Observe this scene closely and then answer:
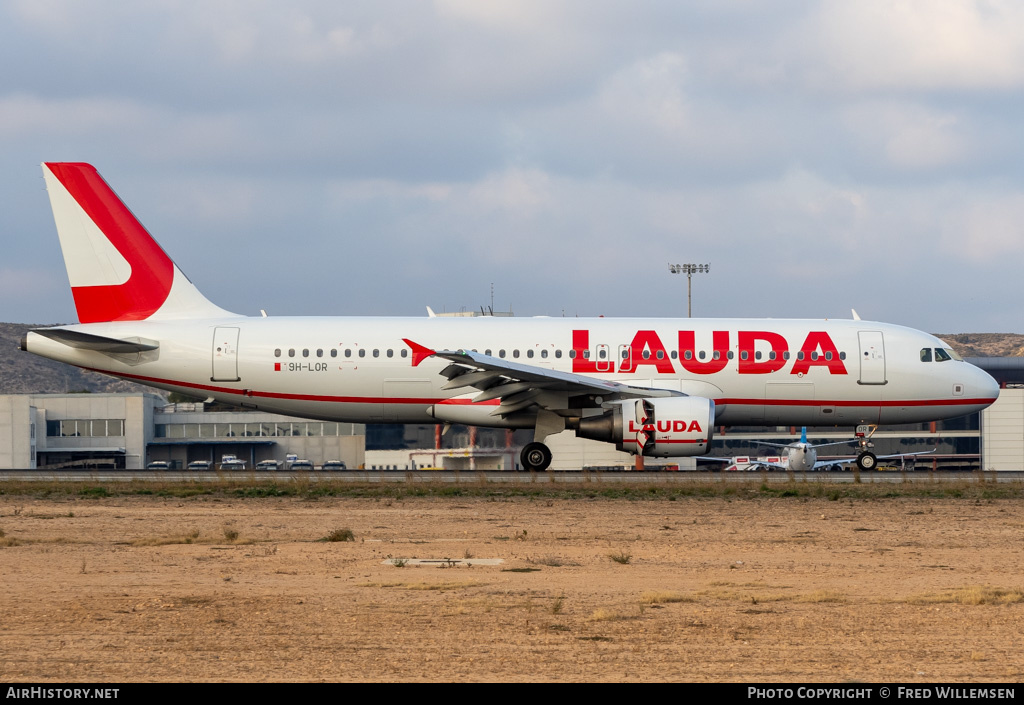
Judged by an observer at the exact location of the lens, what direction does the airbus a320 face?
facing to the right of the viewer

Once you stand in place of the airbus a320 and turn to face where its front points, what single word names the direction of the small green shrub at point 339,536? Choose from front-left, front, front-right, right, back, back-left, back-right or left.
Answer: right
